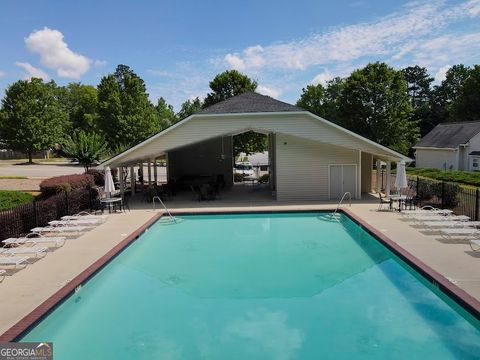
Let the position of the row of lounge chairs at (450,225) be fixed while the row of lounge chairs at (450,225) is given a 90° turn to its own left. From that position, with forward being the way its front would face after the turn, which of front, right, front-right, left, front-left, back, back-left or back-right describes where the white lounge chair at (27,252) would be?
front-right

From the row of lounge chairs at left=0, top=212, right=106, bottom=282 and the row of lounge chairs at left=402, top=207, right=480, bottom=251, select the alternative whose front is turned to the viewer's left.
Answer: the row of lounge chairs at left=402, top=207, right=480, bottom=251

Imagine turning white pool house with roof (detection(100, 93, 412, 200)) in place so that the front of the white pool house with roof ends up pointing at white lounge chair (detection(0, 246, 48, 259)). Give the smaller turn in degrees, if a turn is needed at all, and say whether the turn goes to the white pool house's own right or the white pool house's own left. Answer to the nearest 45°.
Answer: approximately 45° to the white pool house's own right

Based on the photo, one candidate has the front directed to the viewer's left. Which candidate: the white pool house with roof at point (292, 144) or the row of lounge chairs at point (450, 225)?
the row of lounge chairs

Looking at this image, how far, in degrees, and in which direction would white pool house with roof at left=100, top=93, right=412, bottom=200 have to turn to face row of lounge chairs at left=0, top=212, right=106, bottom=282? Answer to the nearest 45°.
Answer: approximately 45° to its right

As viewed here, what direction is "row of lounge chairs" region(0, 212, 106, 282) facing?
to the viewer's right

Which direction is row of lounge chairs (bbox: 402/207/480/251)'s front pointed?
to the viewer's left

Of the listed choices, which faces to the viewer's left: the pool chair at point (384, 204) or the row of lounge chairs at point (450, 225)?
the row of lounge chairs

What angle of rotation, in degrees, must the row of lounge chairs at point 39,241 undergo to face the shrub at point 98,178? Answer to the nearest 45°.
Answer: approximately 90° to its left

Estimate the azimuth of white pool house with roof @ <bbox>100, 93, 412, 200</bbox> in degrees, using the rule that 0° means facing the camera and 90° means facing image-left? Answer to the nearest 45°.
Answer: approximately 0°

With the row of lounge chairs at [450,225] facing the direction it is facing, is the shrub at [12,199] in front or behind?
in front
